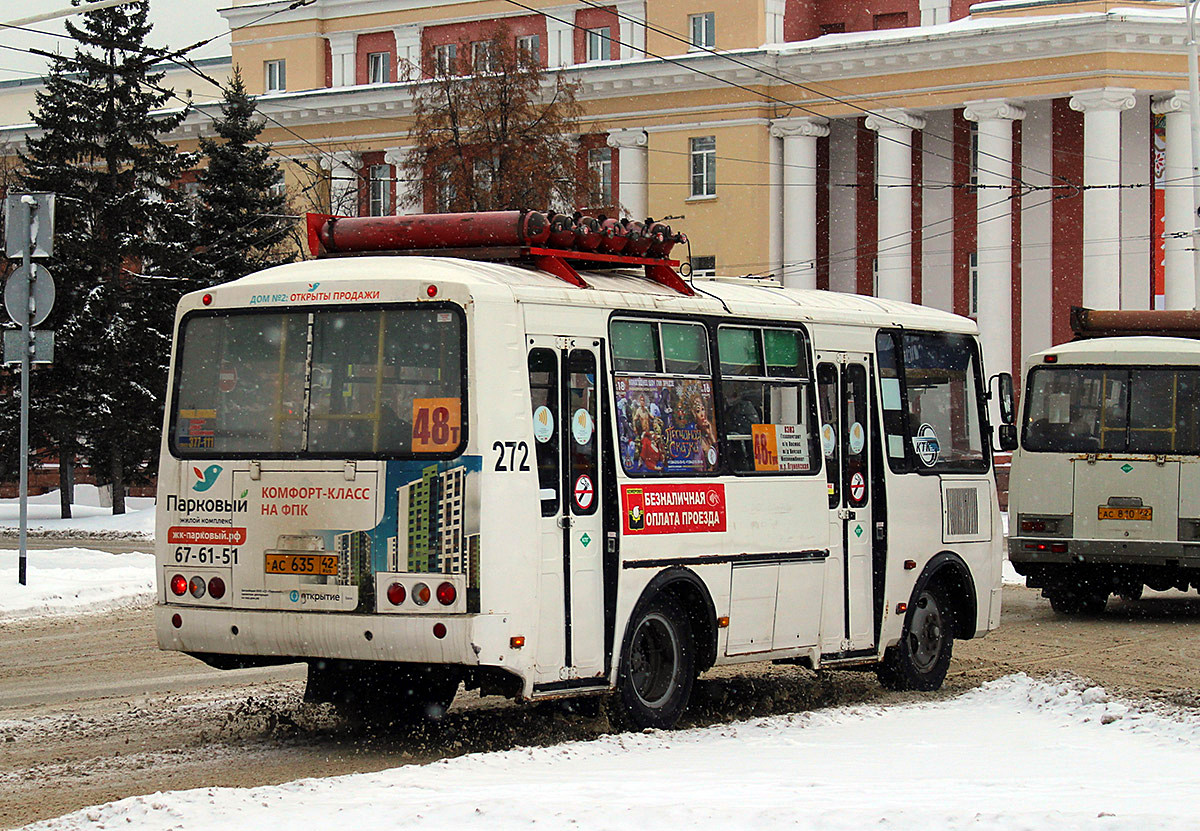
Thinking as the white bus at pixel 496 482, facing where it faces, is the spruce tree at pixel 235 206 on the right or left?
on its left

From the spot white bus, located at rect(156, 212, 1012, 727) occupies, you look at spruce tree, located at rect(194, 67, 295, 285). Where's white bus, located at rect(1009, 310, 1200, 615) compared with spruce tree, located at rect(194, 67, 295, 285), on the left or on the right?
right

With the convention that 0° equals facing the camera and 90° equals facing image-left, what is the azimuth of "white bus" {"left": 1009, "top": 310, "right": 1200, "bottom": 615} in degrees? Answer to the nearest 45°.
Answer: approximately 180°

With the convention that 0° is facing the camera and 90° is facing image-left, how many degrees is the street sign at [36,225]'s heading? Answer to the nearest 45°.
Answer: approximately 180°

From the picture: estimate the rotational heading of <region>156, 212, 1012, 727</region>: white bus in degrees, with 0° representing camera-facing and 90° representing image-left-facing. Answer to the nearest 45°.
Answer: approximately 225°

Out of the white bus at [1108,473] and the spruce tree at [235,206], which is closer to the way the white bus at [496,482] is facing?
the white bus

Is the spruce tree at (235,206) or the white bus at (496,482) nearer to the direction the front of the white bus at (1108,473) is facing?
the spruce tree

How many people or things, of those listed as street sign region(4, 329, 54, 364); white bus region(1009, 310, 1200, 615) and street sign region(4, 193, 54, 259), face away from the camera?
3

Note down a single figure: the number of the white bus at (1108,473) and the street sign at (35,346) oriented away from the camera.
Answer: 2

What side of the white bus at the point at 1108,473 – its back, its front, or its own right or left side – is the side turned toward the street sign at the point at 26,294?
left

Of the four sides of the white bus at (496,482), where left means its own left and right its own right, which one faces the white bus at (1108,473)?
front

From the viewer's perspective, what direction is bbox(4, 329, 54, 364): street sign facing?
away from the camera

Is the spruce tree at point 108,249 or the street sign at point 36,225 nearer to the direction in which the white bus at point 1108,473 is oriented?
the spruce tree

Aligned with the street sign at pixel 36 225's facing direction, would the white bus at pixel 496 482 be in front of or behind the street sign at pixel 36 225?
behind
